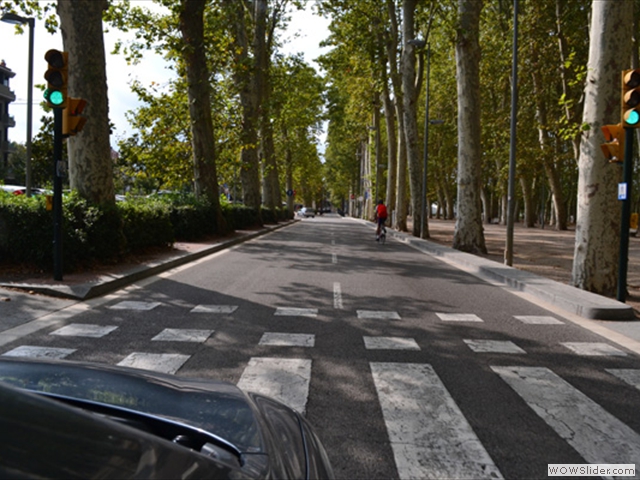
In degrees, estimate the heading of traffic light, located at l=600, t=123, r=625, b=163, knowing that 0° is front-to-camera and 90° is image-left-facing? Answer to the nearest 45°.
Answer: approximately 90°

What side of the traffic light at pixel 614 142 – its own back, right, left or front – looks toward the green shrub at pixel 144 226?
front

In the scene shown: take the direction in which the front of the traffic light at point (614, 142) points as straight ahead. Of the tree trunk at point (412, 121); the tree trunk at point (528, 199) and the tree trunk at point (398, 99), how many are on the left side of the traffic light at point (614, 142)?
0

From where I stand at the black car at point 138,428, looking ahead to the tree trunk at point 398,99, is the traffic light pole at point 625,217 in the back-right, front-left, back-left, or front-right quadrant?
front-right

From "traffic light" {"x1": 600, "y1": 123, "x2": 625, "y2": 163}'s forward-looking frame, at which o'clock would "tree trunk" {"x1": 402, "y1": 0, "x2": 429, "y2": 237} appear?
The tree trunk is roughly at 2 o'clock from the traffic light.

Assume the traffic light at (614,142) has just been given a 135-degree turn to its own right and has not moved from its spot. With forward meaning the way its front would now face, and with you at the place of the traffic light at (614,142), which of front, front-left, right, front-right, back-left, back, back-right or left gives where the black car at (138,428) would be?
back-right

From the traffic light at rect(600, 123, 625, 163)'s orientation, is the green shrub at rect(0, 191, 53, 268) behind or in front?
in front

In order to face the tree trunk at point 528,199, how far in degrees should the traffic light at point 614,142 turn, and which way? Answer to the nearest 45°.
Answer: approximately 90° to its right

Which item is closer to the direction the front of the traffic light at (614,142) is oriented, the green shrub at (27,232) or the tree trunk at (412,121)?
the green shrub

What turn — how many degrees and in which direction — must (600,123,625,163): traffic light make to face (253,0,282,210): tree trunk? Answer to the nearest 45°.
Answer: approximately 45° to its right

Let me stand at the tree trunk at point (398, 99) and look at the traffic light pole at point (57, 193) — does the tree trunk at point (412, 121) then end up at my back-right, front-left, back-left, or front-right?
front-left

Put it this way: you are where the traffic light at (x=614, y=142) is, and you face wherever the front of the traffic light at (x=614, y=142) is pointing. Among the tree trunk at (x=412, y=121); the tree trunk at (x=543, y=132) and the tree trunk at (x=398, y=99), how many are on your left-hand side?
0

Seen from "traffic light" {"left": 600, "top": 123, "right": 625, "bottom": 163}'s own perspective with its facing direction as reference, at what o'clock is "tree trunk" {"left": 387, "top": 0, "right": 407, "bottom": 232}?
The tree trunk is roughly at 2 o'clock from the traffic light.

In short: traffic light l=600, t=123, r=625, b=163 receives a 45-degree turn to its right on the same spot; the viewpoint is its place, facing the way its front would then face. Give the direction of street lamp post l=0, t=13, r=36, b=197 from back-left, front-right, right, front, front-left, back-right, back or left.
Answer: front-left

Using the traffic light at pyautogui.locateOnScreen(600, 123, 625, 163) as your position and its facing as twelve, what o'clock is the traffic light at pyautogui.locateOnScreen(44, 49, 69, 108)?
the traffic light at pyautogui.locateOnScreen(44, 49, 69, 108) is roughly at 11 o'clock from the traffic light at pyautogui.locateOnScreen(600, 123, 625, 163).

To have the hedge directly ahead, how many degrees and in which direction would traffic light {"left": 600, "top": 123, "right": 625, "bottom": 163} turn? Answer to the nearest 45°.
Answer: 0° — it already faces it
